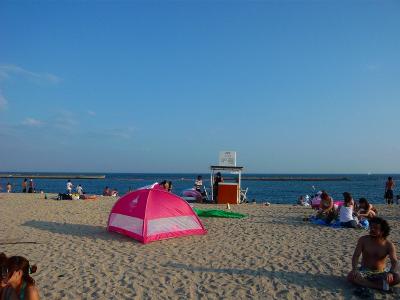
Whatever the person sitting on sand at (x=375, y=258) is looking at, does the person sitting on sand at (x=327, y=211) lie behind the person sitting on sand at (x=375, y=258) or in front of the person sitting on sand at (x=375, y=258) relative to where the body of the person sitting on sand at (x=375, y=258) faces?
behind

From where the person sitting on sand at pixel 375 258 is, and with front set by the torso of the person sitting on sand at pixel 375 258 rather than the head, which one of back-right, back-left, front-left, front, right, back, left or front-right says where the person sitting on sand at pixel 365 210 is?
back

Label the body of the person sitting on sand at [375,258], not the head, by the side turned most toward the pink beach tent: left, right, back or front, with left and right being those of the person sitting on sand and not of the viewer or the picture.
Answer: right

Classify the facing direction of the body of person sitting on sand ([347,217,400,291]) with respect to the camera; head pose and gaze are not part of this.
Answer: toward the camera

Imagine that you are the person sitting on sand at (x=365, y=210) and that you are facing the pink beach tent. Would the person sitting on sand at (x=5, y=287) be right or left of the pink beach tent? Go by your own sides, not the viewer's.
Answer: left

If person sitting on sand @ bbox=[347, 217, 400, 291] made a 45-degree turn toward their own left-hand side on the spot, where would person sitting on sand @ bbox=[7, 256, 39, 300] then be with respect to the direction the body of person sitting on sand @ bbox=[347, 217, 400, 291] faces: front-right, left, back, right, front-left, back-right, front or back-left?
right

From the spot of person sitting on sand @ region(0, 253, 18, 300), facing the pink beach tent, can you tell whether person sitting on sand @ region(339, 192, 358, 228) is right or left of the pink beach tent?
right

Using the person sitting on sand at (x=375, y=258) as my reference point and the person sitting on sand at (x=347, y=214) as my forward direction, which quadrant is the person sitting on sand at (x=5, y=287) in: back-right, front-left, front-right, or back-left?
back-left
